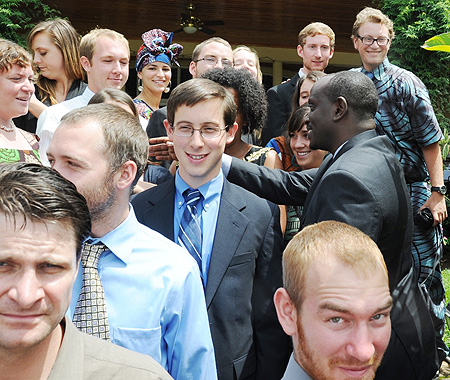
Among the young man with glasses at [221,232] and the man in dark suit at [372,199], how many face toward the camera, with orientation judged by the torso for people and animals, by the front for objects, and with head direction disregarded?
1

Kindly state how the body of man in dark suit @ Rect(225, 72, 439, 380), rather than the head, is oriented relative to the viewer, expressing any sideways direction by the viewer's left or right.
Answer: facing to the left of the viewer

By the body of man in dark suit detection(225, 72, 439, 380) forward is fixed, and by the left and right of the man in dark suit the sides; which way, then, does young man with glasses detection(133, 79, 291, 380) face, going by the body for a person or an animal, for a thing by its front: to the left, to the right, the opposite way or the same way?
to the left

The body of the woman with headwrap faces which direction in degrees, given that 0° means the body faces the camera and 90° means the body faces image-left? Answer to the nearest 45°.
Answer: approximately 315°

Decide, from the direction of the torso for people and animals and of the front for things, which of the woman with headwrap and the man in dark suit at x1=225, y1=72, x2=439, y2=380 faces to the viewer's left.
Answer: the man in dark suit

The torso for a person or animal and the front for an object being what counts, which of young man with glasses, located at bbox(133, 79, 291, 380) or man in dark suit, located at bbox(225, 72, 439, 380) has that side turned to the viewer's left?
the man in dark suit

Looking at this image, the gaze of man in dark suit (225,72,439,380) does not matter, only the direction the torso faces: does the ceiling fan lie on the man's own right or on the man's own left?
on the man's own right

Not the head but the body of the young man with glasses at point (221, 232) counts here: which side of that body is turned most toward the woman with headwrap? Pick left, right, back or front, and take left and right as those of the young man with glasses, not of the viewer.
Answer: back

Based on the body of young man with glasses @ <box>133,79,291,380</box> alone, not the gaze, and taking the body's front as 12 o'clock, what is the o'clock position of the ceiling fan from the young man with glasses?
The ceiling fan is roughly at 6 o'clock from the young man with glasses.
